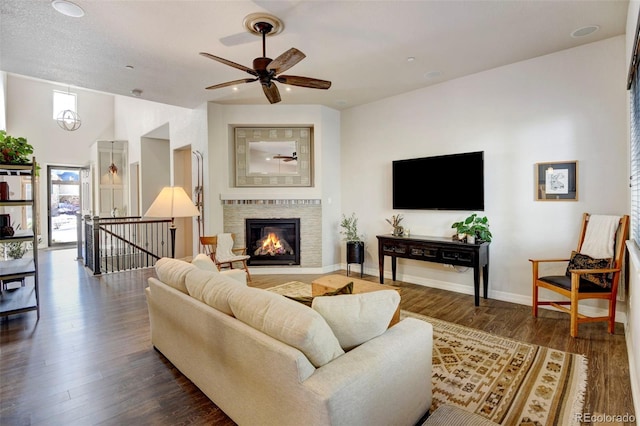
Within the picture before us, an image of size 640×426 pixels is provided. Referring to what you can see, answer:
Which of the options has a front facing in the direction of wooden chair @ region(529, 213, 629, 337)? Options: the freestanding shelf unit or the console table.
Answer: the freestanding shelf unit

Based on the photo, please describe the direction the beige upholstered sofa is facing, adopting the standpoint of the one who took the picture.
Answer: facing away from the viewer and to the right of the viewer

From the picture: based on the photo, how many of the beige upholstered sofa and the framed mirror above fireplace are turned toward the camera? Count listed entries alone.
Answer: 1

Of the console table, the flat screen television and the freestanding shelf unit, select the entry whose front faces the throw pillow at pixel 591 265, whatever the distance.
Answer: the freestanding shelf unit
